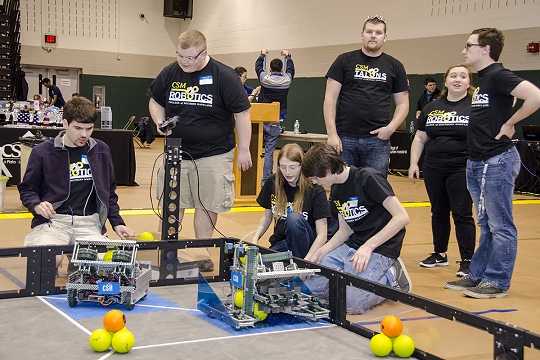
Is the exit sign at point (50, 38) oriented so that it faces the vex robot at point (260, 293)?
yes

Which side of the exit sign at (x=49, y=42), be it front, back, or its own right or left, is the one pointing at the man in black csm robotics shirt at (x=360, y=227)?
front

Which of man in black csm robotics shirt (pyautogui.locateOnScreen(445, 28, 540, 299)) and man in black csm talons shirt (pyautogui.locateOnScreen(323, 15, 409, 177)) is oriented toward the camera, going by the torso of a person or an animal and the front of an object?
man in black csm talons shirt (pyautogui.locateOnScreen(323, 15, 409, 177))

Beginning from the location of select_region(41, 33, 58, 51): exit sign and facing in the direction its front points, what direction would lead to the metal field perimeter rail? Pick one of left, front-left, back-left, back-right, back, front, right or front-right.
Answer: front

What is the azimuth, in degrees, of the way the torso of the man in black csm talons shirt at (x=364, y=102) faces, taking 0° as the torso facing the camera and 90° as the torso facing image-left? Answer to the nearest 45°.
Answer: approximately 0°

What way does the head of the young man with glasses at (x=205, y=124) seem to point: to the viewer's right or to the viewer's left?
to the viewer's left

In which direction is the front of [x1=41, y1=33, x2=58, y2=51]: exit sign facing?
toward the camera

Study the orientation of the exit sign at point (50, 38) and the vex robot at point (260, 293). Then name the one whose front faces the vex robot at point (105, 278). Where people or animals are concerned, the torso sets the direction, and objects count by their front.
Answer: the exit sign

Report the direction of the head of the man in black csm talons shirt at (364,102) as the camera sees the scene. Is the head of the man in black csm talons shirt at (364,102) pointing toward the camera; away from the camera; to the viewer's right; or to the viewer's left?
toward the camera

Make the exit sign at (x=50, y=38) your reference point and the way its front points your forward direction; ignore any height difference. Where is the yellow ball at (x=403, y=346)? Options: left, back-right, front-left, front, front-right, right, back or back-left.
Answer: front

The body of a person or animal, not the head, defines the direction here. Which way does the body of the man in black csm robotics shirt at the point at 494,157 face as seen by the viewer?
to the viewer's left

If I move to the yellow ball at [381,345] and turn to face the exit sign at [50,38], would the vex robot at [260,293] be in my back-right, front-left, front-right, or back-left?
front-left

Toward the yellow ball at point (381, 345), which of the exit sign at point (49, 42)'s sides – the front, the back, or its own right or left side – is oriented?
front

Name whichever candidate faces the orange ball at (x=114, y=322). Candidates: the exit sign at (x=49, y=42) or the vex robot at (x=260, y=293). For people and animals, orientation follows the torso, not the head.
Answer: the exit sign

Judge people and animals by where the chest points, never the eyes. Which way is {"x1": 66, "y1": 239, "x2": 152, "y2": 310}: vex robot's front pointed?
toward the camera

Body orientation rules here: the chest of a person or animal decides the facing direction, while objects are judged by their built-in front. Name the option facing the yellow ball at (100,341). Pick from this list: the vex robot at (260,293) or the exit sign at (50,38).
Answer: the exit sign

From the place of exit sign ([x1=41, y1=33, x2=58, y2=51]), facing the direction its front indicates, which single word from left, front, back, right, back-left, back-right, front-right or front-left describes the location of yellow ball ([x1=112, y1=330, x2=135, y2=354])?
front

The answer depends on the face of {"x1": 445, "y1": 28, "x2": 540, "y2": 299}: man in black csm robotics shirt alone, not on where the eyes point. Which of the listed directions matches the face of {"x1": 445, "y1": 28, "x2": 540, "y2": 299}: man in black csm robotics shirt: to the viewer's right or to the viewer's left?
to the viewer's left
